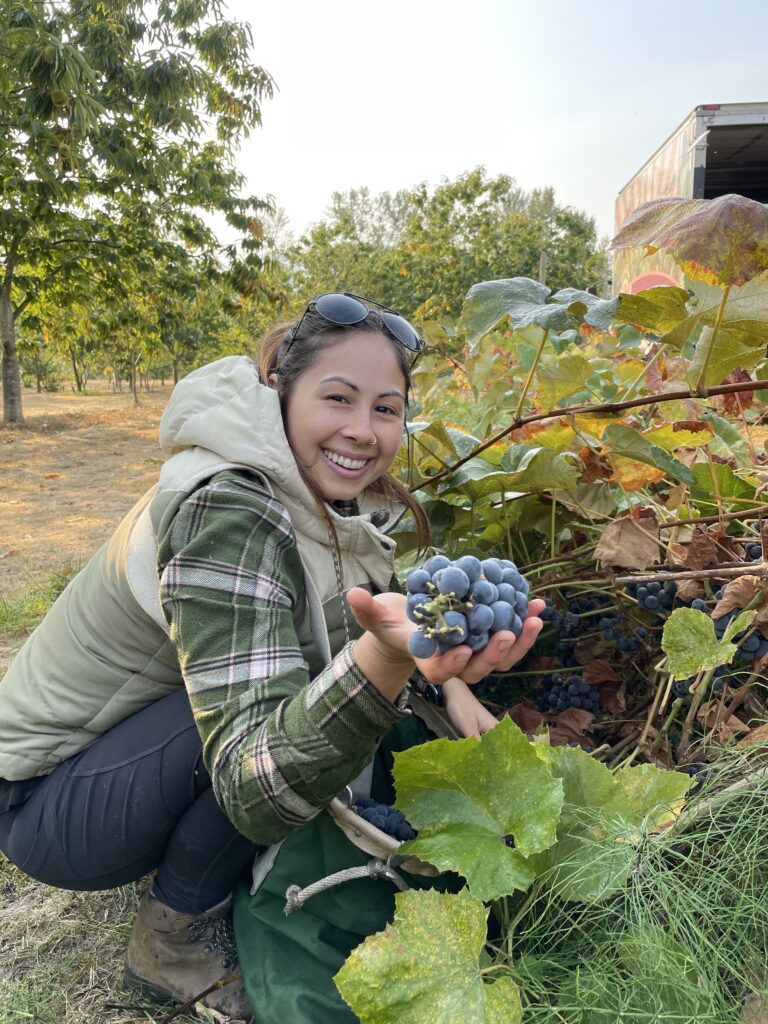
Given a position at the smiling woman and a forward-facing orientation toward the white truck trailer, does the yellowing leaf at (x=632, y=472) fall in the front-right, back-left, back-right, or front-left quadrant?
front-right

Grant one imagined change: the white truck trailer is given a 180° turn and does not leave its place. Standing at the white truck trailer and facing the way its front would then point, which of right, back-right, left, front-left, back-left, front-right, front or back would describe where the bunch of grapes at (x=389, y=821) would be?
front-right

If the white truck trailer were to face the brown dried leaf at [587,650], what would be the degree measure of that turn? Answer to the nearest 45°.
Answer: approximately 135° to its left

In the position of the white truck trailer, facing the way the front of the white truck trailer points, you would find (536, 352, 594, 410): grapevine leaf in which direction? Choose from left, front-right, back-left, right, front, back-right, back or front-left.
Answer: back-left

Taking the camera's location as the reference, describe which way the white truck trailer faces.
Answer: facing away from the viewer and to the left of the viewer

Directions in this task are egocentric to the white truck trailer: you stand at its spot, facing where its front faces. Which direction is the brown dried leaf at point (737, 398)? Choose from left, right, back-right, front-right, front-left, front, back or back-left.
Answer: back-left

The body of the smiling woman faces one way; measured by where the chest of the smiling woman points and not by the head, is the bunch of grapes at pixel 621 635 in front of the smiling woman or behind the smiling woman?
in front

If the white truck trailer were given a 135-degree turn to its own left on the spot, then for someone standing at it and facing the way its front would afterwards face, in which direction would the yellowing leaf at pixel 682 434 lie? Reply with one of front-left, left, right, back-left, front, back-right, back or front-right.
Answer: front

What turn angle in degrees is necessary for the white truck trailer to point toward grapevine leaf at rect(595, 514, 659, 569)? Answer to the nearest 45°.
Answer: approximately 135° to its left

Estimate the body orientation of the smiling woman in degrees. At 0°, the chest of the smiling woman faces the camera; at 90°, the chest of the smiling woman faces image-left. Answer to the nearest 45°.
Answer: approximately 270°

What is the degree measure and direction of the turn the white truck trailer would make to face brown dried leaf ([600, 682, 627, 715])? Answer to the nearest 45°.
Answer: approximately 135° to its left
